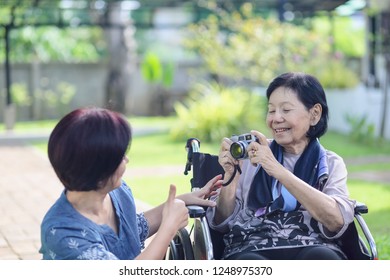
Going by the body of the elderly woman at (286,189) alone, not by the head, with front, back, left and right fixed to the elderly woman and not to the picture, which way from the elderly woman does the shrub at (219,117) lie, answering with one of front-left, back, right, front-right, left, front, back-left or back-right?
back-right

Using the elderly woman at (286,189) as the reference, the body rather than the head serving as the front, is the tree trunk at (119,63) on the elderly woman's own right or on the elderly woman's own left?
on the elderly woman's own right

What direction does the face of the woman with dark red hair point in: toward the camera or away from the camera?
away from the camera

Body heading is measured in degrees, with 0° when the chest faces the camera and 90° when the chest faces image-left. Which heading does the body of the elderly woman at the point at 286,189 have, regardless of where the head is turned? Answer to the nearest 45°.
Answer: approximately 45°
